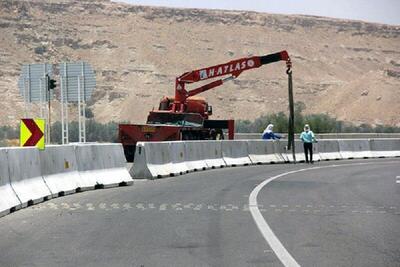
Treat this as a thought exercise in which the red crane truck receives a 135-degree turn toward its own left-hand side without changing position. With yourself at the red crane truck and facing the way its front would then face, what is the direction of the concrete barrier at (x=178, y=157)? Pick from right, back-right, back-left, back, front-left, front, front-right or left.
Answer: left

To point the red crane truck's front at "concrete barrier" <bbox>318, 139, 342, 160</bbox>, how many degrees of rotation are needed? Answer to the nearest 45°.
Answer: approximately 45° to its right

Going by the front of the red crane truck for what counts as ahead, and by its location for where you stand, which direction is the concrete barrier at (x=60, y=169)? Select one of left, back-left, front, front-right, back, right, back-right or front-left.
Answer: back-right

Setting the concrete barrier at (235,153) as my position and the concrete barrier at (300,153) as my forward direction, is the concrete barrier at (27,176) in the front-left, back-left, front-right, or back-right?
back-right

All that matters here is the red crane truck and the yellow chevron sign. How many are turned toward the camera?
1

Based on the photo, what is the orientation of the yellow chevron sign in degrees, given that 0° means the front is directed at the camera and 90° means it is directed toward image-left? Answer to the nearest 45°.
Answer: approximately 0°

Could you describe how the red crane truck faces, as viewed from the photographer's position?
facing away from the viewer and to the right of the viewer
